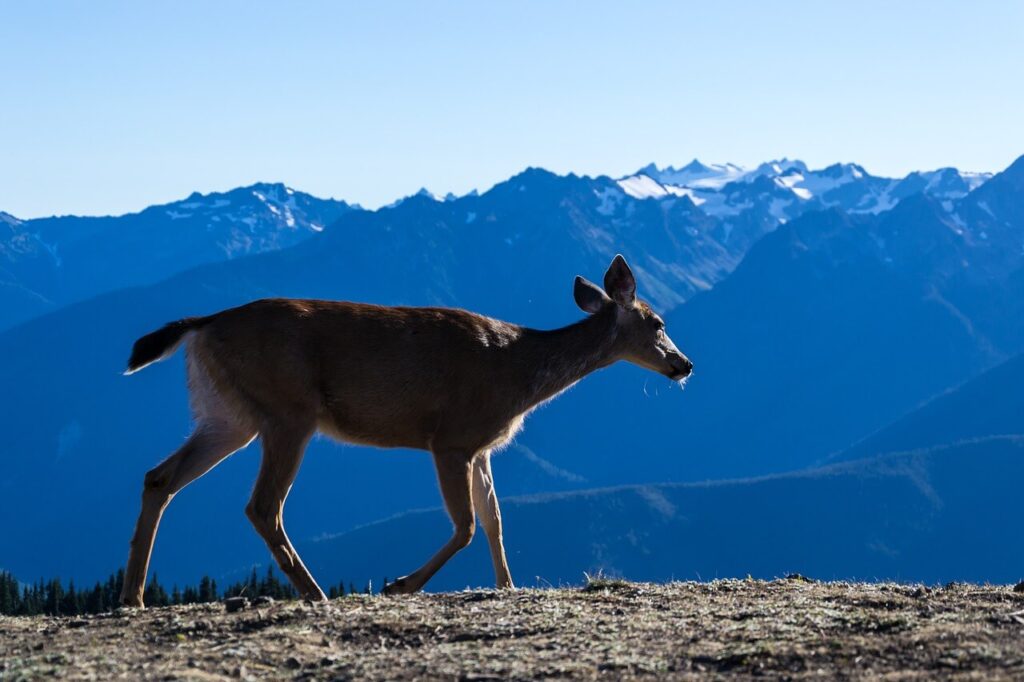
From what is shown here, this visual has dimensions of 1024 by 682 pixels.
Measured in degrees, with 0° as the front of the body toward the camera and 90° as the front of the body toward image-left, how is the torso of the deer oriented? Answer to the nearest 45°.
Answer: approximately 270°
